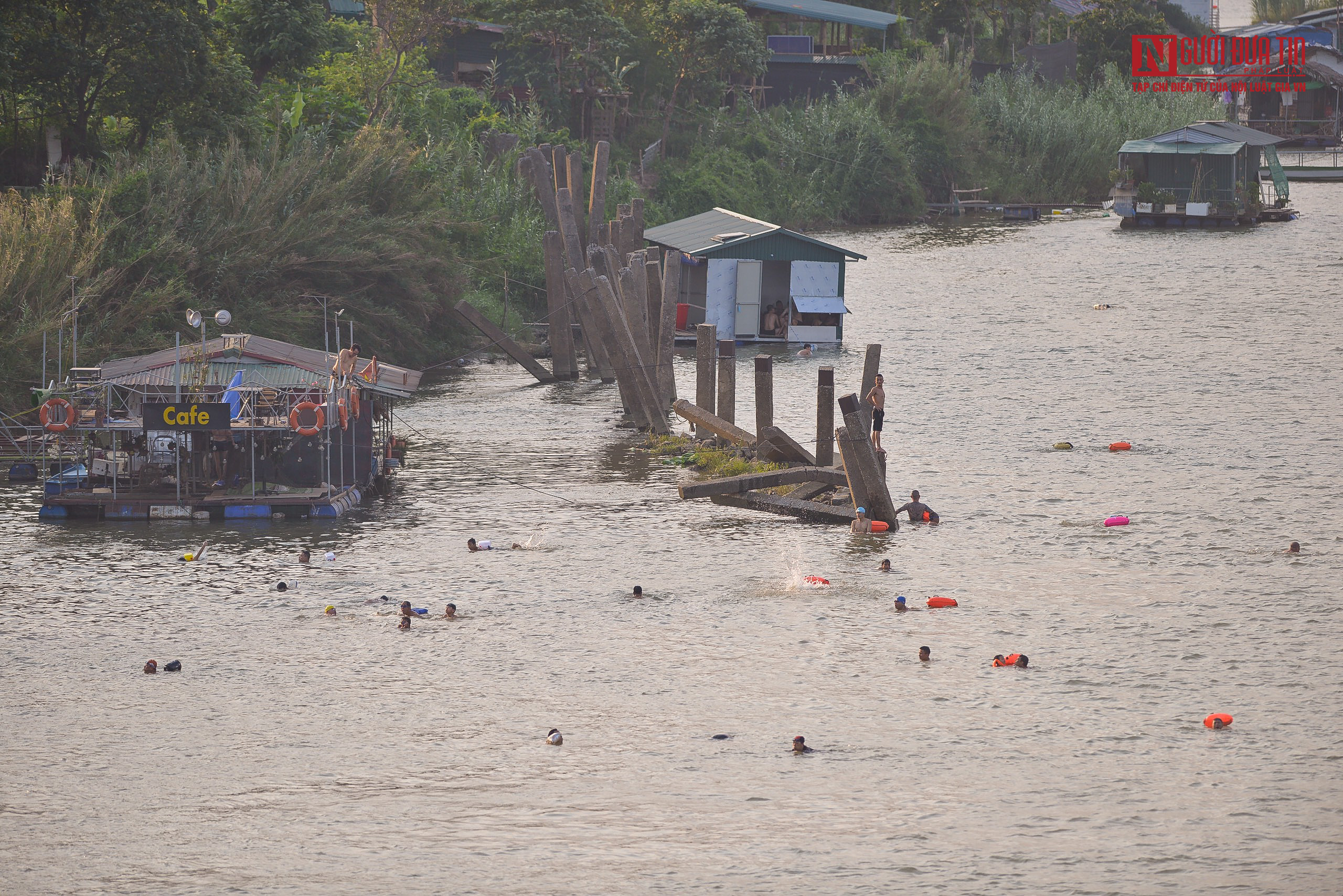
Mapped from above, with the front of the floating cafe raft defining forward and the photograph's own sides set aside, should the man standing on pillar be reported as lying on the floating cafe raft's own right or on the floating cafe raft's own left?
on the floating cafe raft's own left

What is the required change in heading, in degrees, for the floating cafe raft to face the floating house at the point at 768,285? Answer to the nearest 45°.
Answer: approximately 135° to its left

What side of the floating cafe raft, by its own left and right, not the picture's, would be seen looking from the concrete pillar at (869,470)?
left

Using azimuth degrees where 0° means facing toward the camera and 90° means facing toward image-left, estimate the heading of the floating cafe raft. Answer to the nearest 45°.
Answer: approximately 0°

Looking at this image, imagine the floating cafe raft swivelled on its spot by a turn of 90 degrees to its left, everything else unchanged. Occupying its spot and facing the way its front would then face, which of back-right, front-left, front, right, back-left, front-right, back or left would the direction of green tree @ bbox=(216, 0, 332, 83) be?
left

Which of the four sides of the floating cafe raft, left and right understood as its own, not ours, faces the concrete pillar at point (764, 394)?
left

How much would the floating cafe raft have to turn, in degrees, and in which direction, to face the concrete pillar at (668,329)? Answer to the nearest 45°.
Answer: approximately 135° to its left

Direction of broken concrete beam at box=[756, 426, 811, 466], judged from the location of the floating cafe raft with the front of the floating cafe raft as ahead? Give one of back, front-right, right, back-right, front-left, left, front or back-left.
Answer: left

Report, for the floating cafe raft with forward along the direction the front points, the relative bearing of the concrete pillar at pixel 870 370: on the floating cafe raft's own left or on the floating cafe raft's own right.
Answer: on the floating cafe raft's own left

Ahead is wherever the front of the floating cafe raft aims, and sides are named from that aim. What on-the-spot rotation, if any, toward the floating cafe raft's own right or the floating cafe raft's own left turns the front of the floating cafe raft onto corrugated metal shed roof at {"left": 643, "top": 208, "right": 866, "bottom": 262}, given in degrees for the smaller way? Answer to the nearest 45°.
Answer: approximately 135° to the floating cafe raft's own left

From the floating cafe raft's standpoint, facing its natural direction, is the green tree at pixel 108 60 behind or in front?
behind
